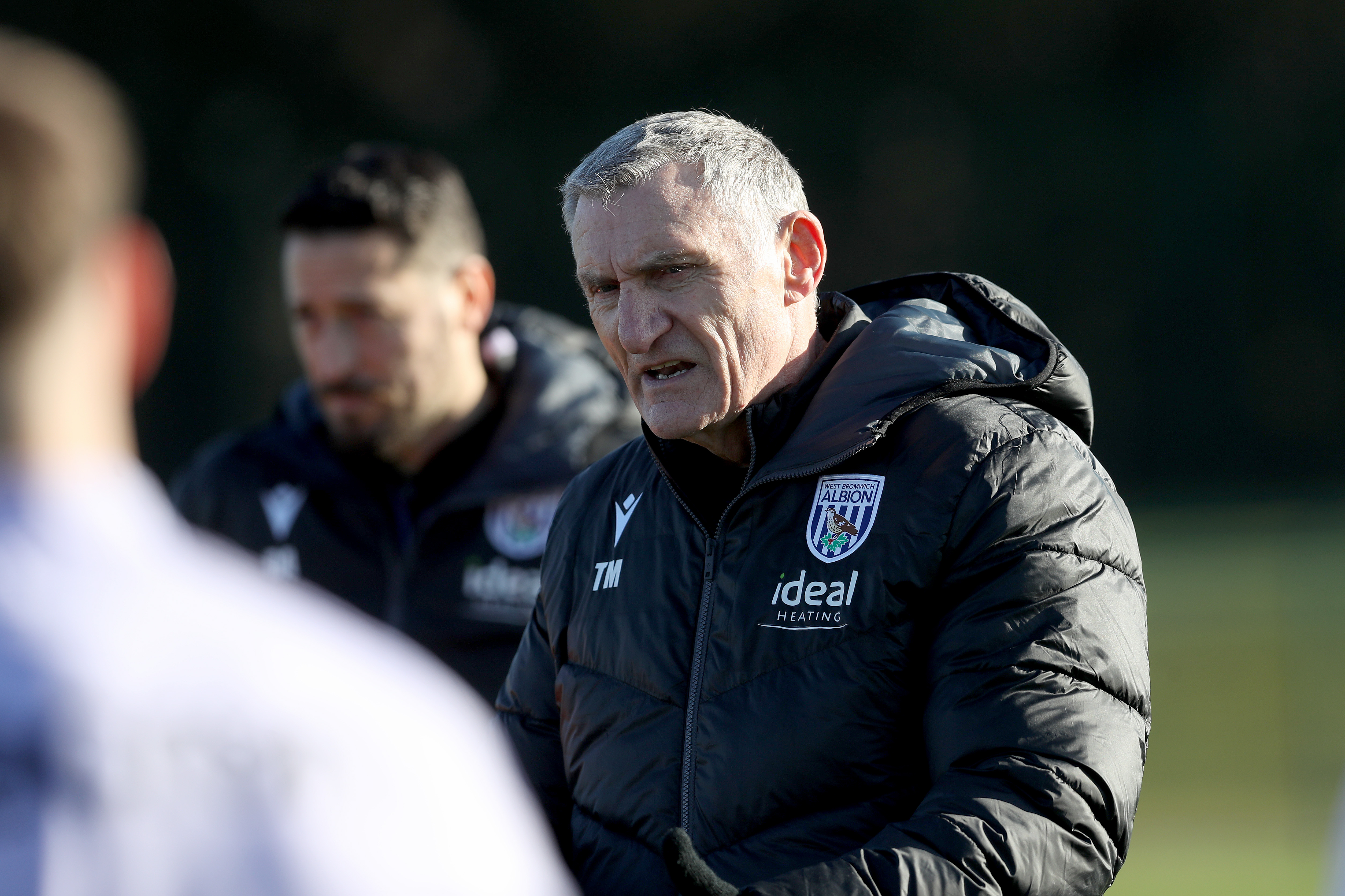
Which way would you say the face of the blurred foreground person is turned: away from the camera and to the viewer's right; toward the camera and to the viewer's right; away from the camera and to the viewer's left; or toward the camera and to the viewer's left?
away from the camera and to the viewer's right

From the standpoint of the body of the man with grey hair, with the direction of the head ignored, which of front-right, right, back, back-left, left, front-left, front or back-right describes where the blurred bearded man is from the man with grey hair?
right

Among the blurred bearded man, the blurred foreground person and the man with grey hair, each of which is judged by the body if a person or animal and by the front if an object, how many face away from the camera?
1

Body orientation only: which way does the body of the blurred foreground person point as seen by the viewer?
away from the camera

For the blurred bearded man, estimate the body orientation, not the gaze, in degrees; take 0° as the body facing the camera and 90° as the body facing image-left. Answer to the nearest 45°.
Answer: approximately 45°

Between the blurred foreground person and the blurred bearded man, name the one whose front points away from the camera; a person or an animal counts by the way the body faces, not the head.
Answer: the blurred foreground person

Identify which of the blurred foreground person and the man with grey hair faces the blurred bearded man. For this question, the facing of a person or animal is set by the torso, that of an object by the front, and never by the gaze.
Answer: the blurred foreground person

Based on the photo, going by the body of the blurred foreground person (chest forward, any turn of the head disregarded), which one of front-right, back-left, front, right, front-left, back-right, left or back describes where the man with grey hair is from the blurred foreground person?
front-right

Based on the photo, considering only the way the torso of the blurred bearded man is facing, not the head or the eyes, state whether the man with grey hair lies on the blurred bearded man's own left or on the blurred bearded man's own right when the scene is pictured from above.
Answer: on the blurred bearded man's own left

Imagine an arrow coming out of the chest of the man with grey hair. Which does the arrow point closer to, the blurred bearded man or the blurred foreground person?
the blurred foreground person

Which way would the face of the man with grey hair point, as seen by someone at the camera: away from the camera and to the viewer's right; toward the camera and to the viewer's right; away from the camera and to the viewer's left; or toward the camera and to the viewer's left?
toward the camera and to the viewer's left

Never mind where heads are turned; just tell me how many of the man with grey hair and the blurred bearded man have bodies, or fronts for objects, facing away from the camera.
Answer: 0

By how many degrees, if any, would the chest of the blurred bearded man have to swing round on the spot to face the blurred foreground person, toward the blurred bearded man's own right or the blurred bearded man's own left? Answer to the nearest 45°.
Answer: approximately 45° to the blurred bearded man's own left

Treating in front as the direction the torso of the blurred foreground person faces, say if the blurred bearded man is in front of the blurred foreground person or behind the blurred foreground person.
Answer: in front

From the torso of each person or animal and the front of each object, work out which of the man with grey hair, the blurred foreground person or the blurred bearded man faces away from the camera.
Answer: the blurred foreground person
